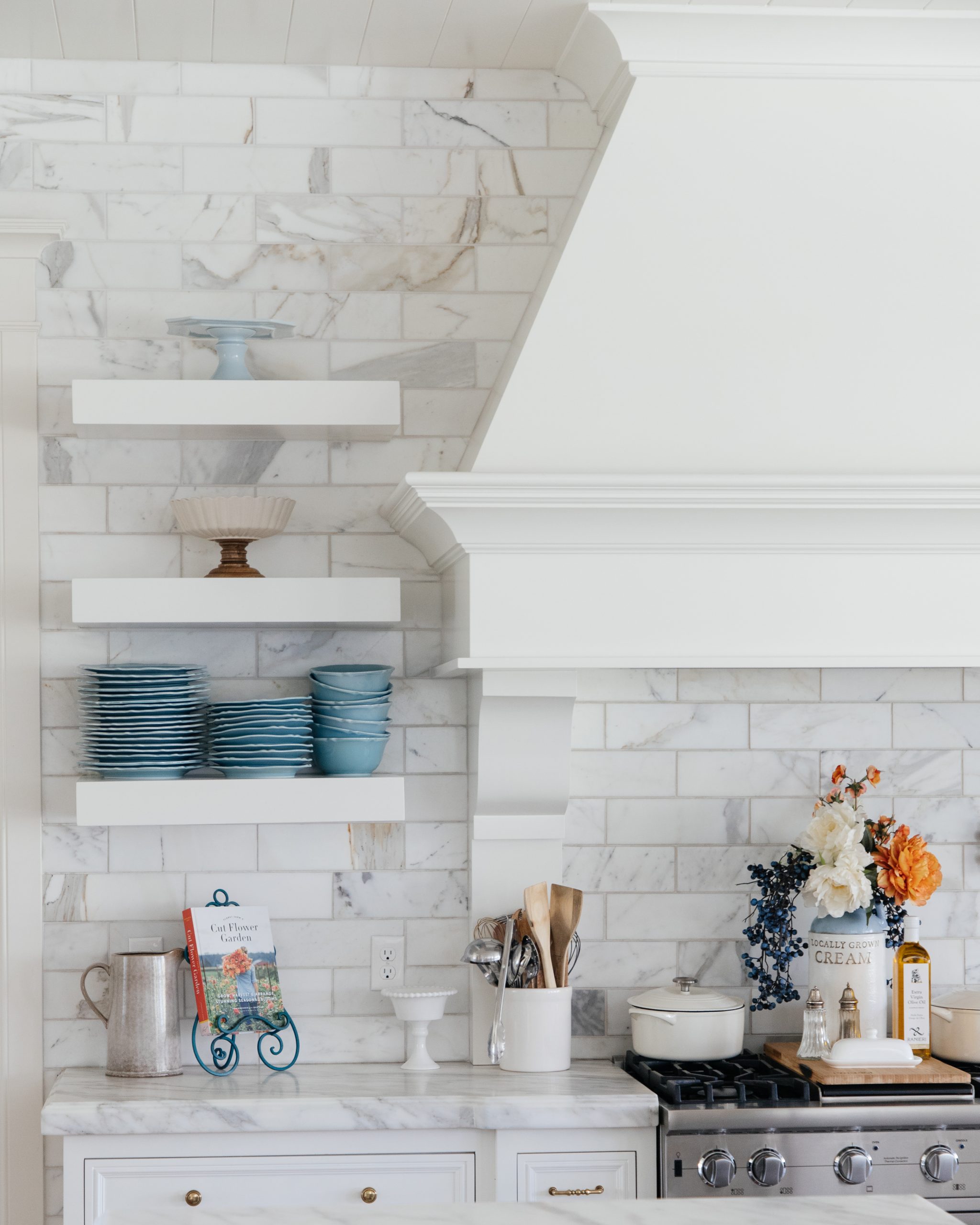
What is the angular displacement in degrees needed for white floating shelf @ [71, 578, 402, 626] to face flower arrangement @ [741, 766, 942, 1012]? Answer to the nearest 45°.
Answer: approximately 90° to its left

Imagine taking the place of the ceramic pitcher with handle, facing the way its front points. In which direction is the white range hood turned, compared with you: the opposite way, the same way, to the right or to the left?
to the right

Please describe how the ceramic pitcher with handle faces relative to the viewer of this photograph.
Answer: facing to the right of the viewer

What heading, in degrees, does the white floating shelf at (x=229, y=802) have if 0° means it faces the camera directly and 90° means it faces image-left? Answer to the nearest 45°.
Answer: approximately 0°
